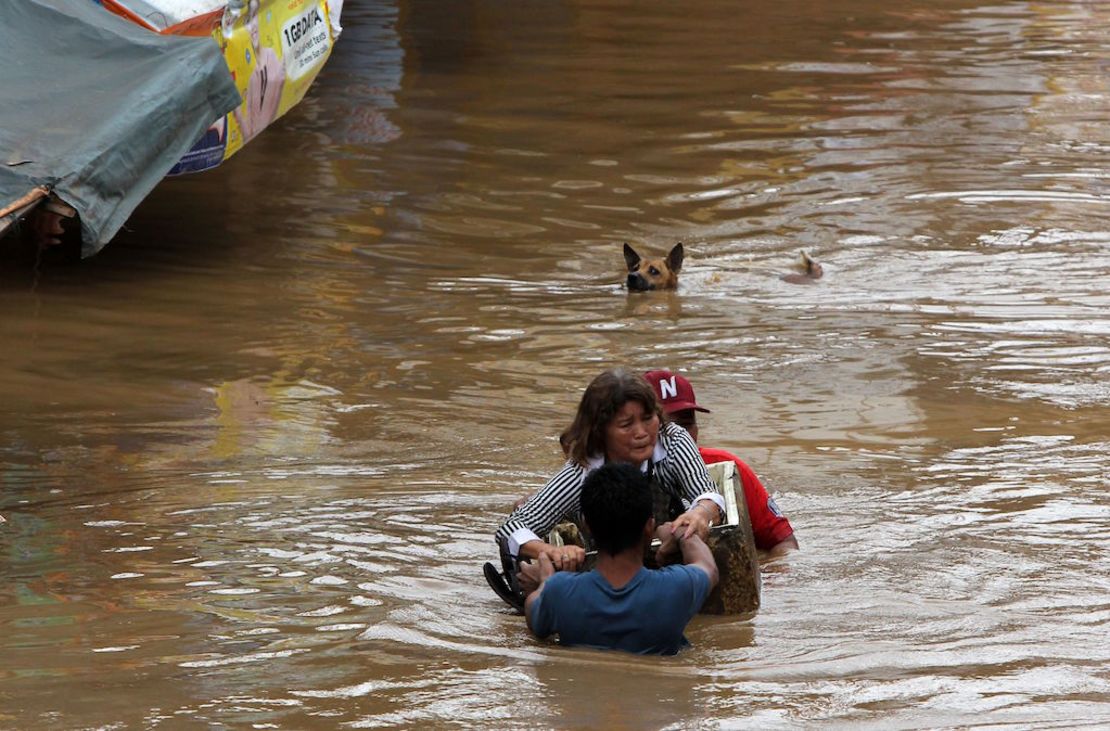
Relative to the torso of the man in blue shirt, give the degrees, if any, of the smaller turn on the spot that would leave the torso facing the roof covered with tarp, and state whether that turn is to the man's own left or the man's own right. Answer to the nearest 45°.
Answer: approximately 45° to the man's own left

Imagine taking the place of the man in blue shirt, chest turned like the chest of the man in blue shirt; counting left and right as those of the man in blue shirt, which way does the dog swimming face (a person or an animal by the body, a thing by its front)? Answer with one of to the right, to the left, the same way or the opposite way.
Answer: to the left

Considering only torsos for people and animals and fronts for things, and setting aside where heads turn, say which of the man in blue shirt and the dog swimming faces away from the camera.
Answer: the man in blue shirt

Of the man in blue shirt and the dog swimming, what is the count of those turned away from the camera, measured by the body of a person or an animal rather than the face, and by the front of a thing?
1

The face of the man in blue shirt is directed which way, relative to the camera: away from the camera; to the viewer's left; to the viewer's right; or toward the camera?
away from the camera

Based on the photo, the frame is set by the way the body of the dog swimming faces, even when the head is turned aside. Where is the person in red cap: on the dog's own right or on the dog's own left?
on the dog's own left

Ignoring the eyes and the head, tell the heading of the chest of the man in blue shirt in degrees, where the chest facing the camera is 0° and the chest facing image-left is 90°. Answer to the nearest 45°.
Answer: approximately 180°

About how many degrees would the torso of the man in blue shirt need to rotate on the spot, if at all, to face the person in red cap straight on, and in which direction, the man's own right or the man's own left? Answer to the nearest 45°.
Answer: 0° — they already face them

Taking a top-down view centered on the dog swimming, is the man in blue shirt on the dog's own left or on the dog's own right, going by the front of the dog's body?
on the dog's own left

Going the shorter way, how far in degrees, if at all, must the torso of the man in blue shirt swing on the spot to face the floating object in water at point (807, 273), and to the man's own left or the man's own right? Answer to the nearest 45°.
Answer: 0° — they already face it

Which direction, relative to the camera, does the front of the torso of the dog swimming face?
to the viewer's left
